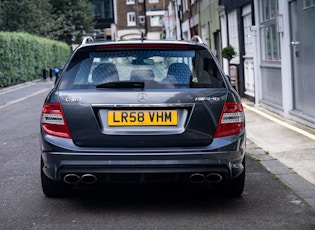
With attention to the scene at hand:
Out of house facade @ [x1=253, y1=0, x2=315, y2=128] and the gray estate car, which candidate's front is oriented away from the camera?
the gray estate car

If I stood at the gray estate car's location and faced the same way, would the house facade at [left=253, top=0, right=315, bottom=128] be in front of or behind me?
in front

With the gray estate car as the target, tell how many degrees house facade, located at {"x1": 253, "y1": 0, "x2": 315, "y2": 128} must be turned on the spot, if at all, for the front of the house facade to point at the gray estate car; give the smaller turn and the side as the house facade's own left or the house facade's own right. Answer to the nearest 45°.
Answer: approximately 45° to the house facade's own left

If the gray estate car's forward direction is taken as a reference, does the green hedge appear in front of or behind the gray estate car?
in front

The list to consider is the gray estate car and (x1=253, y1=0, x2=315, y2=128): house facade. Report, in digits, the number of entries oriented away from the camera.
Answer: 1

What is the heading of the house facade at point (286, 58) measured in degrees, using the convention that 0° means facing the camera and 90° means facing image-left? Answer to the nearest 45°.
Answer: approximately 45°

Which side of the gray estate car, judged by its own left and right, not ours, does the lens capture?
back
